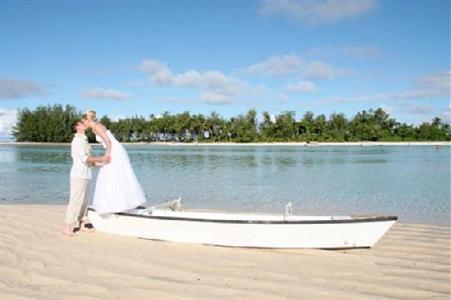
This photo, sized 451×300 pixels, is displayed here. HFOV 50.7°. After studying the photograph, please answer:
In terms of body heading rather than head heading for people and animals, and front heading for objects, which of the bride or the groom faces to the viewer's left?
the bride

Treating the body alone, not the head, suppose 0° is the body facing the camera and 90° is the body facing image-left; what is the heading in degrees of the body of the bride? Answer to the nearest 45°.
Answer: approximately 90°

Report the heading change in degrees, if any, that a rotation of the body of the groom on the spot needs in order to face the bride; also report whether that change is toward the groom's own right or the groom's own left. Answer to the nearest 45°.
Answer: approximately 45° to the groom's own right

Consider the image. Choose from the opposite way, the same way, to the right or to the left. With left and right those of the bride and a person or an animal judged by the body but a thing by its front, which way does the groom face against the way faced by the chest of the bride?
the opposite way

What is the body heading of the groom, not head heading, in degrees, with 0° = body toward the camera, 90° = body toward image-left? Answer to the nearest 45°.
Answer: approximately 270°

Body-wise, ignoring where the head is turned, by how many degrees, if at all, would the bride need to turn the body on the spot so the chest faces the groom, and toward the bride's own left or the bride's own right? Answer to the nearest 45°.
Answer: approximately 45° to the bride's own right

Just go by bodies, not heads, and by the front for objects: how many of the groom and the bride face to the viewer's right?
1
